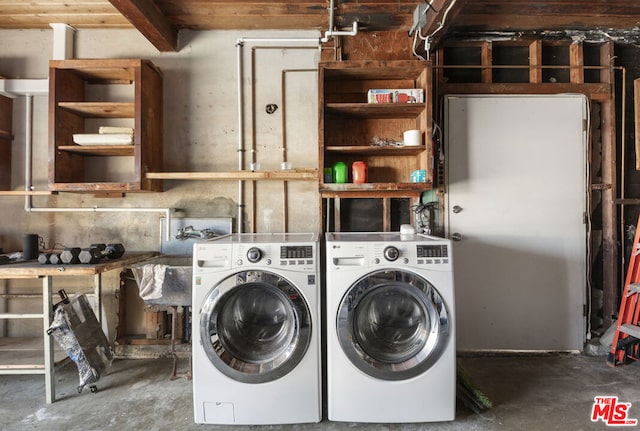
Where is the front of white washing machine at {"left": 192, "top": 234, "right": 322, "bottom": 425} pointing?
toward the camera

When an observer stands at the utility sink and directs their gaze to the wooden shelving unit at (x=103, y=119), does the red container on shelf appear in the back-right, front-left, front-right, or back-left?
back-right

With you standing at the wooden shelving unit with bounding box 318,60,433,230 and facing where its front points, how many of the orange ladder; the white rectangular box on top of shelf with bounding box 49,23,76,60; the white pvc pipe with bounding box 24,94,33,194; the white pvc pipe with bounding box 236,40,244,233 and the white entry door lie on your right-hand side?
3

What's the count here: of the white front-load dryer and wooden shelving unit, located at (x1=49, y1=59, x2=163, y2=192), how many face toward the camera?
2

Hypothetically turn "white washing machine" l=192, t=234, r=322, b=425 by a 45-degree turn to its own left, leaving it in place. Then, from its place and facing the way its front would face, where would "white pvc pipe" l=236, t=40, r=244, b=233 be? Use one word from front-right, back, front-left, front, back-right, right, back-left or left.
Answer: back-left

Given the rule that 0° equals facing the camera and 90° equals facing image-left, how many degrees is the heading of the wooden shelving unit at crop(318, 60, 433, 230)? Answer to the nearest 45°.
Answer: approximately 0°

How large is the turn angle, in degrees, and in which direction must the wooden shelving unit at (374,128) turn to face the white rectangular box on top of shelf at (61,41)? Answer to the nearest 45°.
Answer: approximately 90° to its right

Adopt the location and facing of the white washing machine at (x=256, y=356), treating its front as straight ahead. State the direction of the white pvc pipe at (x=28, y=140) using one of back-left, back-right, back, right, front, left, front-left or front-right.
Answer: back-right

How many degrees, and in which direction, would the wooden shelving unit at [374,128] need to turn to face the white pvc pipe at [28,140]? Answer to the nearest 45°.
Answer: approximately 90° to its right

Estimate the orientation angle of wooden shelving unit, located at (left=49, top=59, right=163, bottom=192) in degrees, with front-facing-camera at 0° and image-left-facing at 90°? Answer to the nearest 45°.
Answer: approximately 0°
